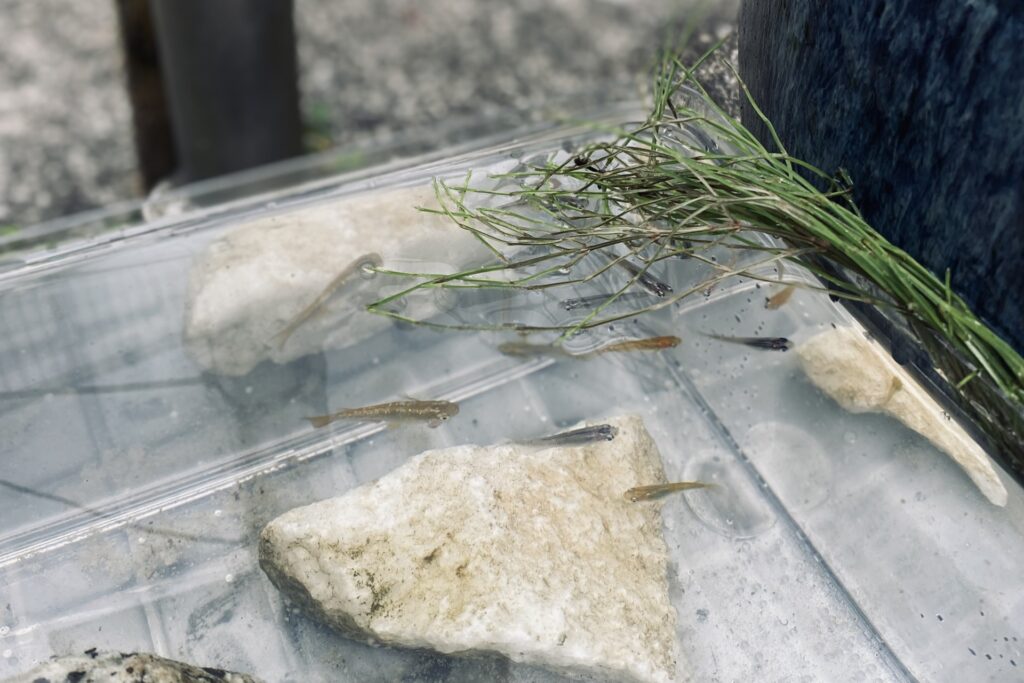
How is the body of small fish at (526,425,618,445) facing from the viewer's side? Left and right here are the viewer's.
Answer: facing to the right of the viewer

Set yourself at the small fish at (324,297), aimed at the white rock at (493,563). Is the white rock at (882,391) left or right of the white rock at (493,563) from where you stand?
left

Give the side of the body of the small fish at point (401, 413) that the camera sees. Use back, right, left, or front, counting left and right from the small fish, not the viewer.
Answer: right

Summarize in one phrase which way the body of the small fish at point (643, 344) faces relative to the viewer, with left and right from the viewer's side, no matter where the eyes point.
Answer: facing to the right of the viewer

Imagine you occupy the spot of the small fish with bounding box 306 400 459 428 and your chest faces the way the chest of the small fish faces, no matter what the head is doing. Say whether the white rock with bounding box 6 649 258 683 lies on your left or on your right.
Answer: on your right

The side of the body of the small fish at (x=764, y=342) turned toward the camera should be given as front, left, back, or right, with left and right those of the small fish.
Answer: right

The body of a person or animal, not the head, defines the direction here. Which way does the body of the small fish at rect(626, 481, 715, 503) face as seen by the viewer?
to the viewer's left

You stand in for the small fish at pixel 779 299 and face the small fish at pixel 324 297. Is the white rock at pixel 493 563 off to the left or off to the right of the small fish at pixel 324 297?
left

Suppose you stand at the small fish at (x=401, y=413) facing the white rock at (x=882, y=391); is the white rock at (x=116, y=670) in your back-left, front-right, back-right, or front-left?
back-right

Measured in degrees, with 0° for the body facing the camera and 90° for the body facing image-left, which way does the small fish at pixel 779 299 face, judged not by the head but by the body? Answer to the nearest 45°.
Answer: approximately 45°
